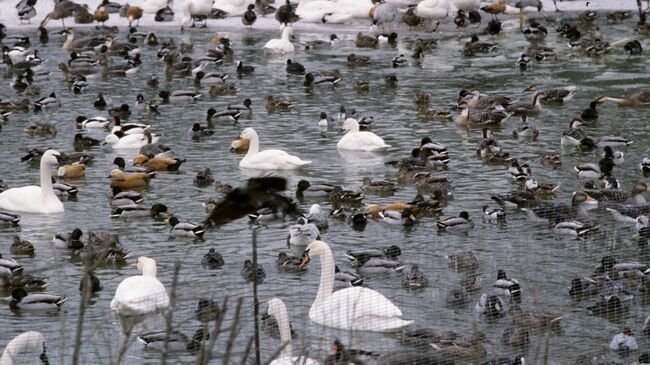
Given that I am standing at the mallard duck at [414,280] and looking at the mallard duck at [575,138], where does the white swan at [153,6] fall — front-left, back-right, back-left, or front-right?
front-left

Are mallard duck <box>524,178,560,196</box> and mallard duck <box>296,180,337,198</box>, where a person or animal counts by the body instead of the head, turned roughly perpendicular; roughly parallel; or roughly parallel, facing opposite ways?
roughly parallel

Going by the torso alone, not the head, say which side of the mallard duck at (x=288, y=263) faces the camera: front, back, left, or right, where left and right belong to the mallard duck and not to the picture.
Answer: left

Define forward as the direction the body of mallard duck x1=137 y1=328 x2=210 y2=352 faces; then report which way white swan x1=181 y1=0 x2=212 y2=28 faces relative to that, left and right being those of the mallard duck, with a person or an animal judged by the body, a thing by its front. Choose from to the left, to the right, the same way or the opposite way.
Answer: the opposite way

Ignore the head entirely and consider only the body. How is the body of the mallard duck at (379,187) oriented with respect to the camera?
to the viewer's left

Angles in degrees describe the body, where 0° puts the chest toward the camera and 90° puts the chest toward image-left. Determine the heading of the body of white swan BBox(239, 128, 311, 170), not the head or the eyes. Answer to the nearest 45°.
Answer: approximately 90°

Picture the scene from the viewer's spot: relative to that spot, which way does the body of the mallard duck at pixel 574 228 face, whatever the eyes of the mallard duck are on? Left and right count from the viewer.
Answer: facing to the left of the viewer

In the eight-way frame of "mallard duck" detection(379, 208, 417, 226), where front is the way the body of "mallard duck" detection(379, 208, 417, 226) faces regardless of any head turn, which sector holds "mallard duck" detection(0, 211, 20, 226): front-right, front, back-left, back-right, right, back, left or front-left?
back

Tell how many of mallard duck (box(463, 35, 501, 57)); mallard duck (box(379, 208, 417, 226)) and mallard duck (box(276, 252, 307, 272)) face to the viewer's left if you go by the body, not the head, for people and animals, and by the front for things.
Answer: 2

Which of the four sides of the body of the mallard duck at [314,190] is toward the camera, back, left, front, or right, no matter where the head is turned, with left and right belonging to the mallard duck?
left
